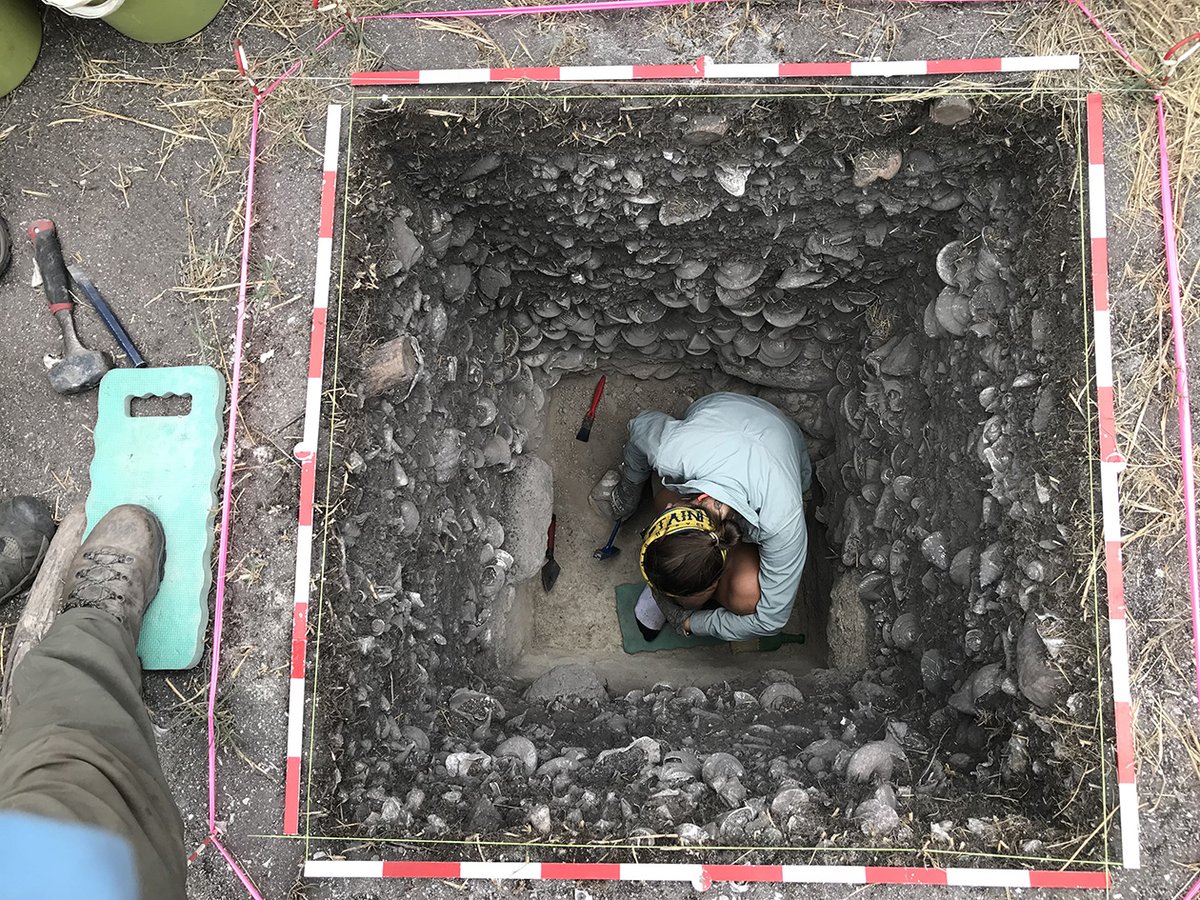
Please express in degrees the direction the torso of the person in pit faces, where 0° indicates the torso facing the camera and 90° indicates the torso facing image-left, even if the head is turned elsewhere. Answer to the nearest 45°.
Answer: approximately 45°

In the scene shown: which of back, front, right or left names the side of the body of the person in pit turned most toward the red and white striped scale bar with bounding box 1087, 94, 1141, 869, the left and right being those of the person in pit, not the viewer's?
left

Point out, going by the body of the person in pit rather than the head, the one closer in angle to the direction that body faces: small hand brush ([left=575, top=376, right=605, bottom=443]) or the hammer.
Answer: the hammer
